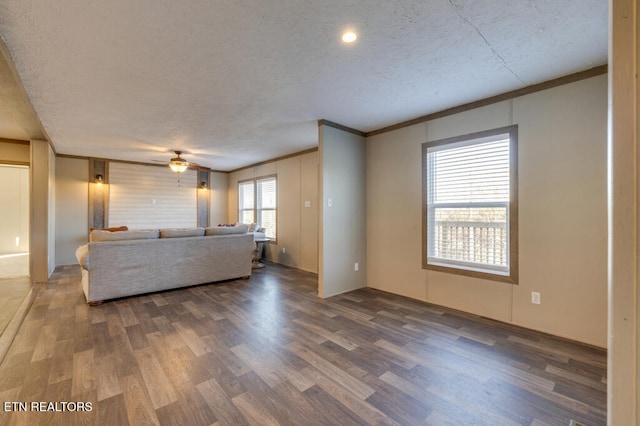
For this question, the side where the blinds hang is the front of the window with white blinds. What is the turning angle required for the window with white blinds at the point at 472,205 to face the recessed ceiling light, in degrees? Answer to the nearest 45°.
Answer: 0° — it already faces it

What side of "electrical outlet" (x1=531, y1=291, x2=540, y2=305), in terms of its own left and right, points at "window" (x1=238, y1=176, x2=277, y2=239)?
right

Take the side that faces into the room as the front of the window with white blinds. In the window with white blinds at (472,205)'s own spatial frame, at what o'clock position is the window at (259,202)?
The window is roughly at 2 o'clock from the window with white blinds.

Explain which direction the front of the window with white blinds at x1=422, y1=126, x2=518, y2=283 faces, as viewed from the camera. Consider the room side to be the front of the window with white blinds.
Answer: facing the viewer and to the left of the viewer

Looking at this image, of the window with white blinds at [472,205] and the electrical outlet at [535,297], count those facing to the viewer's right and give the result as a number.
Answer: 0
